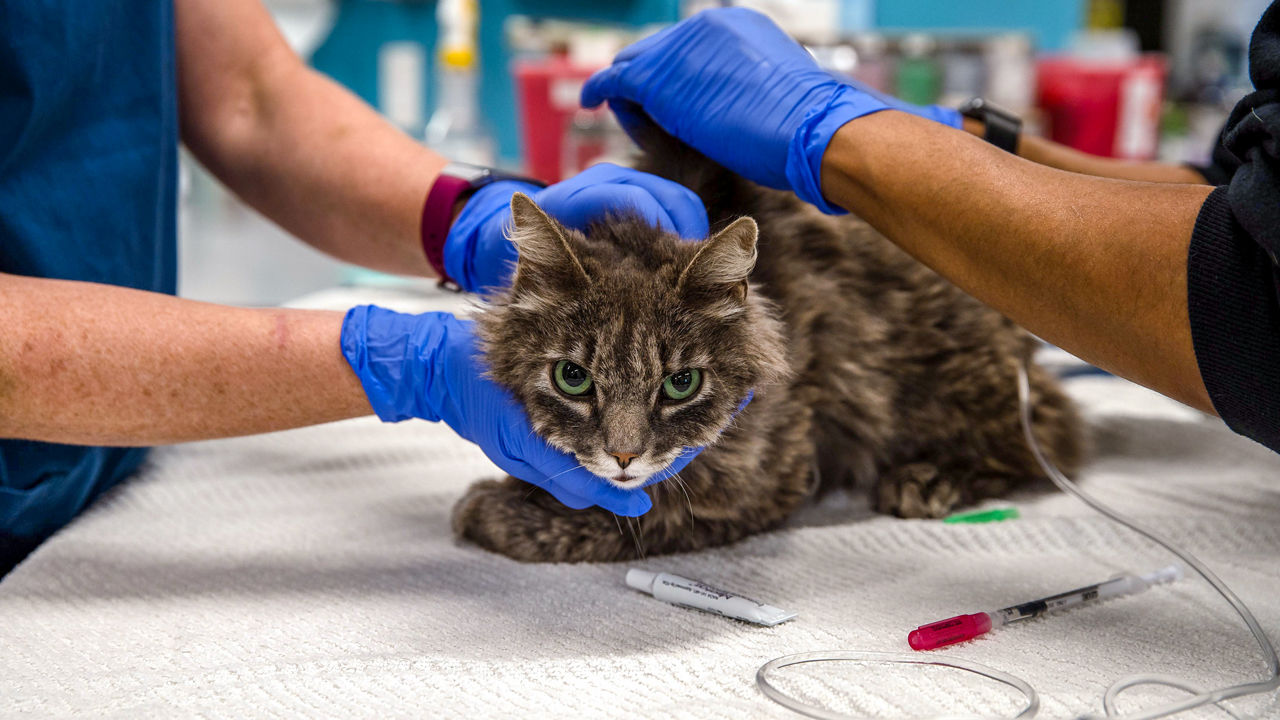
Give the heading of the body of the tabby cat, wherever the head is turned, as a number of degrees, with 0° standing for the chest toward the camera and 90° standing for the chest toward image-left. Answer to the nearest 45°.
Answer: approximately 45°

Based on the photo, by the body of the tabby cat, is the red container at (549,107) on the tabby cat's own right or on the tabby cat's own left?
on the tabby cat's own right
